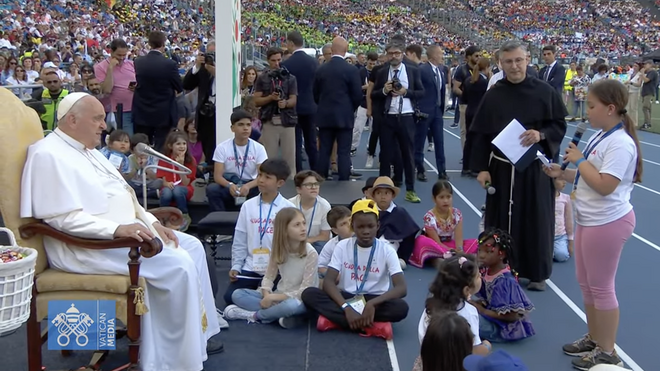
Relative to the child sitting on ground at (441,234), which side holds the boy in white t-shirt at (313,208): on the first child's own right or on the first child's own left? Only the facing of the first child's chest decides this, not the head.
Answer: on the first child's own right

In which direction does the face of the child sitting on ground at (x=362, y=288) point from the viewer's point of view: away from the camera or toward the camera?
toward the camera

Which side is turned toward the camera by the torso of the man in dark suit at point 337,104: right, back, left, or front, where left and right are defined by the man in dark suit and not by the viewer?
back

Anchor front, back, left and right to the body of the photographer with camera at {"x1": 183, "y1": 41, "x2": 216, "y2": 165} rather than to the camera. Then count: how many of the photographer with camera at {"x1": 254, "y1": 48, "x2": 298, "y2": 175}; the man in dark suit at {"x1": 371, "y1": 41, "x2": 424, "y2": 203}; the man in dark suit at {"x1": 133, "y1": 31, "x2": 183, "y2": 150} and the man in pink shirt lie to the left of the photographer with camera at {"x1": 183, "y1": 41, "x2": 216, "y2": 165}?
2

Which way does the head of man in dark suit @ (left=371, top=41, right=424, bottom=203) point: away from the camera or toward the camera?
toward the camera

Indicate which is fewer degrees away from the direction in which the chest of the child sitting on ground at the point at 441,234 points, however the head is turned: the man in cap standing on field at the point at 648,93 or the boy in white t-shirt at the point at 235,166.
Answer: the boy in white t-shirt

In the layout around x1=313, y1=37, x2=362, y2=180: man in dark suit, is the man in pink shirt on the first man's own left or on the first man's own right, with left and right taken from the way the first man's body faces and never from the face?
on the first man's own left

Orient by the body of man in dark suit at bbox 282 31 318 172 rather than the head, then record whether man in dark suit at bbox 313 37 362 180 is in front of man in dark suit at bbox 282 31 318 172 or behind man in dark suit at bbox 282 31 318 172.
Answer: behind

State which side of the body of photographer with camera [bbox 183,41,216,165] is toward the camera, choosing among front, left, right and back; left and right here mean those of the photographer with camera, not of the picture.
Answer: front

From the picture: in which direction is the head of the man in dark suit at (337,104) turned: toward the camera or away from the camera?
away from the camera

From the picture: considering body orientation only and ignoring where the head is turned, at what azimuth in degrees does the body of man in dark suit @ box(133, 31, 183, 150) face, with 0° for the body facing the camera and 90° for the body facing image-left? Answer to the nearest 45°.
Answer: approximately 180°

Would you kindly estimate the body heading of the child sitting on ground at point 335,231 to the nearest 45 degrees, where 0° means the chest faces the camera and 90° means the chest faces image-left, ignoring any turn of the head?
approximately 315°

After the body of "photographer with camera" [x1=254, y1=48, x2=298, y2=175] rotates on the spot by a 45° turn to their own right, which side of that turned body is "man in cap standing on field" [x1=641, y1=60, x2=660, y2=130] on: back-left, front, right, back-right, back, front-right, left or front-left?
back

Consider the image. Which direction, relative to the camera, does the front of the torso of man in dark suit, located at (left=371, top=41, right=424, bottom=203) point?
toward the camera
